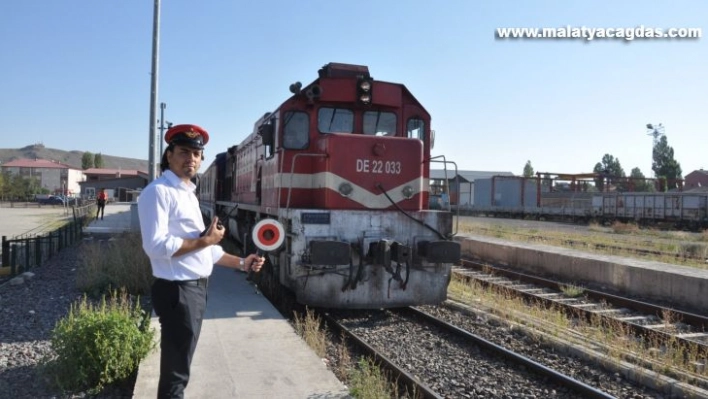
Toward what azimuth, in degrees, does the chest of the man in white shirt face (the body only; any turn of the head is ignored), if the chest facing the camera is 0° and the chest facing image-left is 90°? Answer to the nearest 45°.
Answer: approximately 315°

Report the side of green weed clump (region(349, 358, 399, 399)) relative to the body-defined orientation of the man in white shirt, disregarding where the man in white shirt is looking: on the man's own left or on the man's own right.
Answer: on the man's own left

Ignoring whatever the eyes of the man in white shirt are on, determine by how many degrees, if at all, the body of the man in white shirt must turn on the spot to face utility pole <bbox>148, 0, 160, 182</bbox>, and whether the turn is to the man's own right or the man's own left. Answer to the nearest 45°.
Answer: approximately 135° to the man's own left

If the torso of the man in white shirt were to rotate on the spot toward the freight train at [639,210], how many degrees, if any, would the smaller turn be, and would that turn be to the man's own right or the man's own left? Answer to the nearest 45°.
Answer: approximately 90° to the man's own left

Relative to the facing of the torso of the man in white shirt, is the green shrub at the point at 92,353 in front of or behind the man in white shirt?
behind

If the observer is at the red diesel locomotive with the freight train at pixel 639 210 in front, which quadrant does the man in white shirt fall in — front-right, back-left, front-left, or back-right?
back-right
